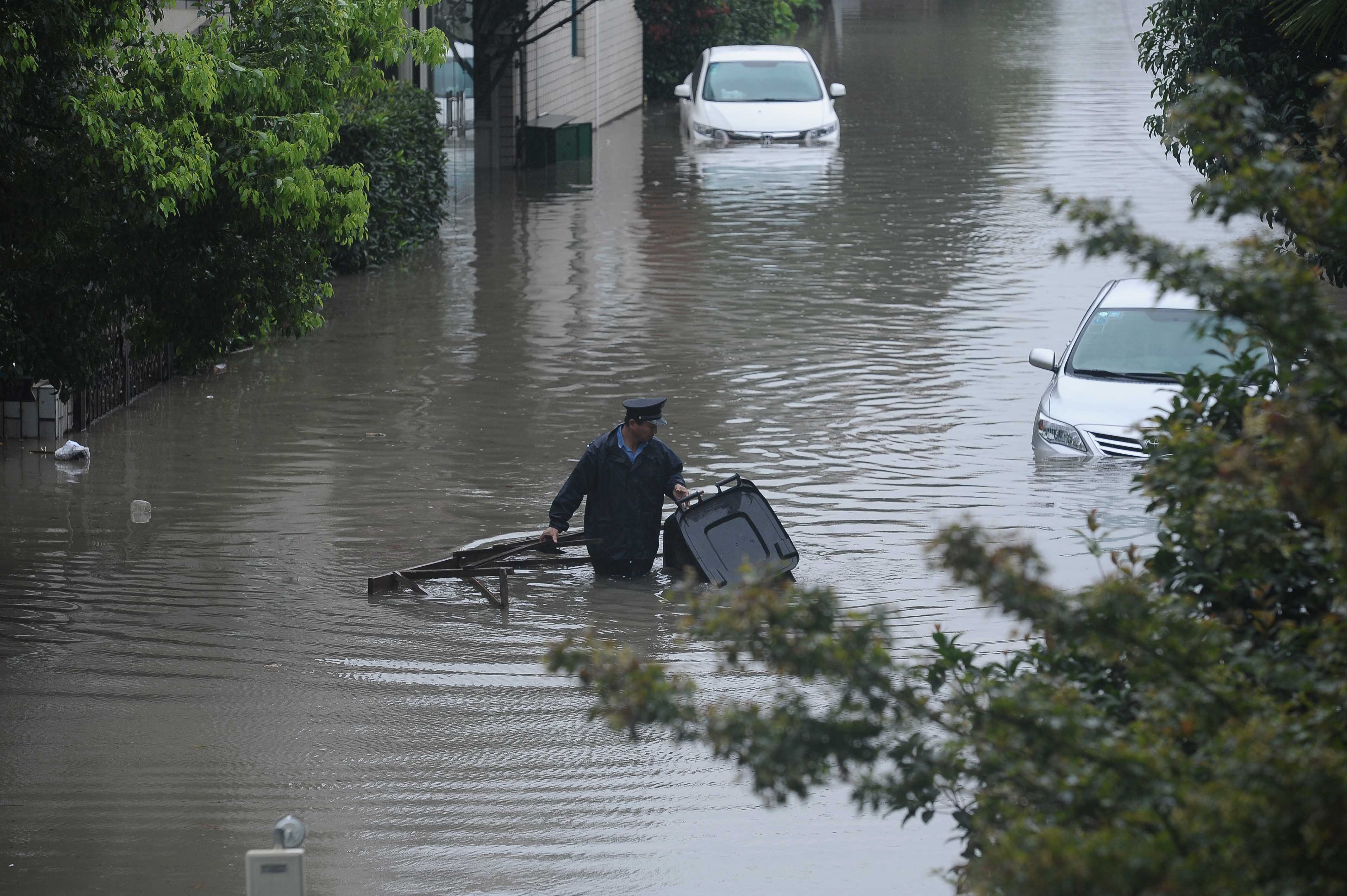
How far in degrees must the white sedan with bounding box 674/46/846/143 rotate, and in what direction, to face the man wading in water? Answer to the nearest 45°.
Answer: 0° — it already faces them

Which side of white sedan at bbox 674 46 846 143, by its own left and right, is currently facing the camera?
front

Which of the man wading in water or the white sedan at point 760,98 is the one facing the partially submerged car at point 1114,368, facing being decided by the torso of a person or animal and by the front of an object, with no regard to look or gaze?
the white sedan

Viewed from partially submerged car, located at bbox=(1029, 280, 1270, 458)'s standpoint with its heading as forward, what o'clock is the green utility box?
The green utility box is roughly at 5 o'clock from the partially submerged car.

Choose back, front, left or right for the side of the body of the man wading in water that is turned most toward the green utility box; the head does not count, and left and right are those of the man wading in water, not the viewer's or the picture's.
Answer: back

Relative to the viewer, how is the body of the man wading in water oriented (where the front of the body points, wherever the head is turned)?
toward the camera

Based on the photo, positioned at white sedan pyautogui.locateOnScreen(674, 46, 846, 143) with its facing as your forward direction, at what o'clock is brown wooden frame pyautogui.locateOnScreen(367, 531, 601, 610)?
The brown wooden frame is roughly at 12 o'clock from the white sedan.

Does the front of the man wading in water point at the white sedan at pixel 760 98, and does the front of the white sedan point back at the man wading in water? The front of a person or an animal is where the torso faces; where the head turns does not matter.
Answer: no

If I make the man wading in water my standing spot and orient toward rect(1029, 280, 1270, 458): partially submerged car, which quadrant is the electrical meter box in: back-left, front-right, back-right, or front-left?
back-right

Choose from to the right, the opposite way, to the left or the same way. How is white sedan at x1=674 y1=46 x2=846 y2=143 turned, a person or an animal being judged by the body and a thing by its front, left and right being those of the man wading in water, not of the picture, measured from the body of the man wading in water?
the same way

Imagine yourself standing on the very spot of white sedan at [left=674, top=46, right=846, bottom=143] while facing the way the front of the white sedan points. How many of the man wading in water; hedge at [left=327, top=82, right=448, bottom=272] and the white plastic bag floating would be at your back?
0

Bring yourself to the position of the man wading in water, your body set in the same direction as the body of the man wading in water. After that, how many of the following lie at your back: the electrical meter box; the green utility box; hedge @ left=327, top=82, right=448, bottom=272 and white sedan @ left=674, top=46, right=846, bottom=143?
3

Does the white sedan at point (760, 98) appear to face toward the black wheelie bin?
yes

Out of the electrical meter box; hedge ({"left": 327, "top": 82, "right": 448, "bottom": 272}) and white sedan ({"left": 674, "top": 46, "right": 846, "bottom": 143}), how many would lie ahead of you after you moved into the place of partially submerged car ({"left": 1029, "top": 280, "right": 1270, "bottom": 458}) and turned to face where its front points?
1

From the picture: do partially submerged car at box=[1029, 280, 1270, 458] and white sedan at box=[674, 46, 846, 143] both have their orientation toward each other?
no

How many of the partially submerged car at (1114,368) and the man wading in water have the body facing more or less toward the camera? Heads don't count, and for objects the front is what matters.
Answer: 2

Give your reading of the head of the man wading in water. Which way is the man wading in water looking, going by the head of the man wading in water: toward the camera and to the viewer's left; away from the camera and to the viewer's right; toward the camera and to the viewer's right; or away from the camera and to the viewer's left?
toward the camera and to the viewer's right

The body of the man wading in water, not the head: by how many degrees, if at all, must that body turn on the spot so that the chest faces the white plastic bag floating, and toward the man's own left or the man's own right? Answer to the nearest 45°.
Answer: approximately 135° to the man's own right

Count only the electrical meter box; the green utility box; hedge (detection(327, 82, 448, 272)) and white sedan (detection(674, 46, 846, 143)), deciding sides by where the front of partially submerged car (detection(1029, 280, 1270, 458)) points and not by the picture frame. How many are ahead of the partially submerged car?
1

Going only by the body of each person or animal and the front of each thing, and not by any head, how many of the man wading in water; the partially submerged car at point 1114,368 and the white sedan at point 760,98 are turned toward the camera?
3

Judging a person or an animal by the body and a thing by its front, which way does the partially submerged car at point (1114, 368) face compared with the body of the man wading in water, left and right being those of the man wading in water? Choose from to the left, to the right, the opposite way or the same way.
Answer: the same way
